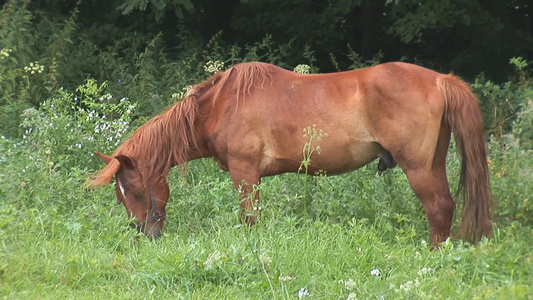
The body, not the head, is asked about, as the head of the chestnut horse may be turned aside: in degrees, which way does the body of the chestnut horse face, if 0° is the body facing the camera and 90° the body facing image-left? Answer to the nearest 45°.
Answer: approximately 90°

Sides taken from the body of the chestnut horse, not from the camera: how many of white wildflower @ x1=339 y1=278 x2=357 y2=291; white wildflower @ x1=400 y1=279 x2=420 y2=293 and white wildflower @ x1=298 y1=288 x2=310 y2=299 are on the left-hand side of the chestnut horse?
3

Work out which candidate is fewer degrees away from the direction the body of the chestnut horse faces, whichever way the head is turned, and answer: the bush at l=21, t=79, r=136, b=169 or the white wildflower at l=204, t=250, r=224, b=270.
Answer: the bush

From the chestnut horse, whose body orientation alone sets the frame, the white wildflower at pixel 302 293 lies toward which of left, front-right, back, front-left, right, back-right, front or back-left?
left

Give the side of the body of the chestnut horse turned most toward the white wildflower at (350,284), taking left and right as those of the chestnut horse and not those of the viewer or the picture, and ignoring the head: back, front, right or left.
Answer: left

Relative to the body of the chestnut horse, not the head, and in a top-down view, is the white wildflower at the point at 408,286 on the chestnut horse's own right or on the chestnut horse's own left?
on the chestnut horse's own left

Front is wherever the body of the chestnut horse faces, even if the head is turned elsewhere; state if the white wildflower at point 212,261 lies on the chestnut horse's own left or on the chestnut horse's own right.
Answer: on the chestnut horse's own left
